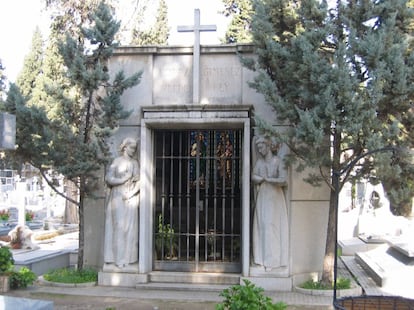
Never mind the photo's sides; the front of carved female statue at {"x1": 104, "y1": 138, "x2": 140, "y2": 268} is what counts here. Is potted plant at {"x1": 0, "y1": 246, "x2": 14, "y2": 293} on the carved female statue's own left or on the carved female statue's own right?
on the carved female statue's own right

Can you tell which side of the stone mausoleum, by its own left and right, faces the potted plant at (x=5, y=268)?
right

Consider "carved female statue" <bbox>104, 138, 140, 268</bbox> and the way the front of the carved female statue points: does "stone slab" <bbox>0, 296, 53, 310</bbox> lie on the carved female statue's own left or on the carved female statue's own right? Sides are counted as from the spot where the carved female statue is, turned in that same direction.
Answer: on the carved female statue's own right

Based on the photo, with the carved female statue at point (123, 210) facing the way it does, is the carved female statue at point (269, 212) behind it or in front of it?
in front

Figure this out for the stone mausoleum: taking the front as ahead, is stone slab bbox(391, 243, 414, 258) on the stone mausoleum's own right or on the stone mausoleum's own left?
on the stone mausoleum's own left

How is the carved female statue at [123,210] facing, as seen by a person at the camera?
facing the viewer and to the right of the viewer

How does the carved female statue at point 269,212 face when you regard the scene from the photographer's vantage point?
facing the viewer and to the left of the viewer

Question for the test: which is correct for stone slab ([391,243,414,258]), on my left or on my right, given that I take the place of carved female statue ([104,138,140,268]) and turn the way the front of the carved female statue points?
on my left

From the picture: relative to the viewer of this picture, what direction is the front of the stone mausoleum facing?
facing the viewer

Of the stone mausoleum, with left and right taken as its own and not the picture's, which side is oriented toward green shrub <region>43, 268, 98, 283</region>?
right
